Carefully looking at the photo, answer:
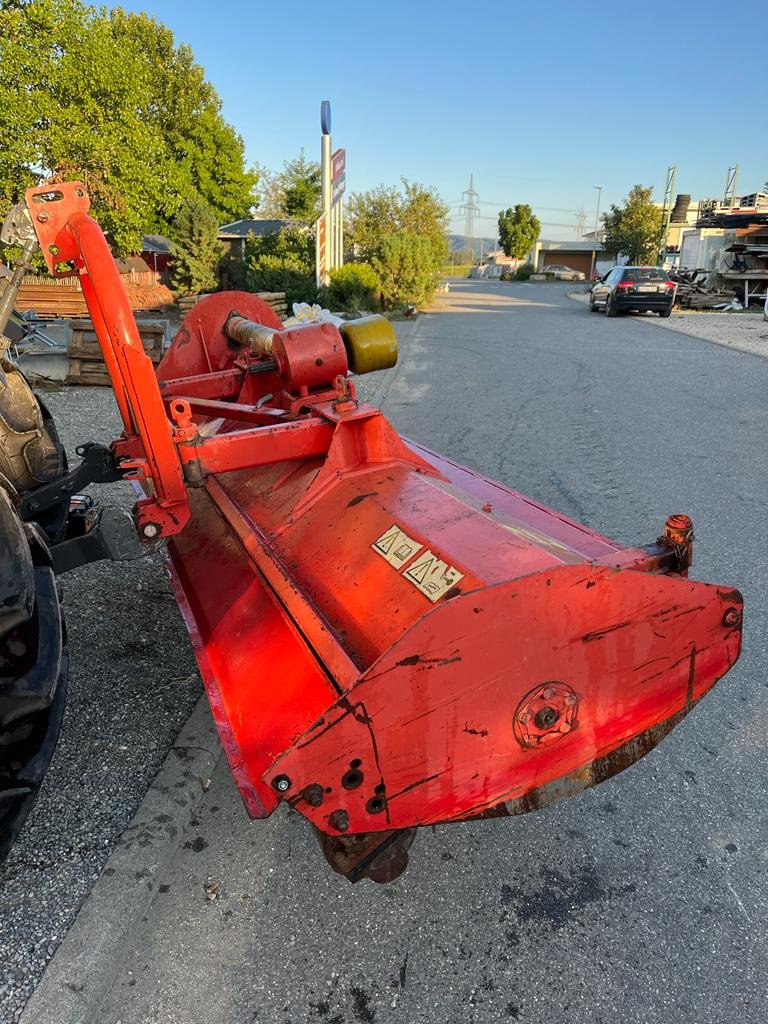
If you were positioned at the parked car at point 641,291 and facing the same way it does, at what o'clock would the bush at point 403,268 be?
The bush is roughly at 10 o'clock from the parked car.

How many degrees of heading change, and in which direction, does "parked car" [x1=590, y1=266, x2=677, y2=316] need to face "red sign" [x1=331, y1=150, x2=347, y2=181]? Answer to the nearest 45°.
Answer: approximately 90° to its left

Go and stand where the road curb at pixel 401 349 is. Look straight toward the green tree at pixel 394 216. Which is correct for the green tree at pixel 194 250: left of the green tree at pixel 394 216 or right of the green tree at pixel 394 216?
left

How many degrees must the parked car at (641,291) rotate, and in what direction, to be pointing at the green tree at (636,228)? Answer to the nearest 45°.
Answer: approximately 45° to its right

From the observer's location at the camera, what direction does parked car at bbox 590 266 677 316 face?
facing away from the viewer and to the left of the viewer

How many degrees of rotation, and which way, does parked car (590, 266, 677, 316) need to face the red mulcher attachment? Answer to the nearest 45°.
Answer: approximately 135° to its left

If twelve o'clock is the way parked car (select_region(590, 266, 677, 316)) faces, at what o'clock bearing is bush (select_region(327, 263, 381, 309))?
The bush is roughly at 9 o'clock from the parked car.

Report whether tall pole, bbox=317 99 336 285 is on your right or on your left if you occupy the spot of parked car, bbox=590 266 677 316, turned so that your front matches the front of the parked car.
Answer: on your left

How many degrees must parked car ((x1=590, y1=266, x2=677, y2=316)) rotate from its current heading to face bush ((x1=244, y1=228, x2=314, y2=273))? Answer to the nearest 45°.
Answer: approximately 90° to its left
